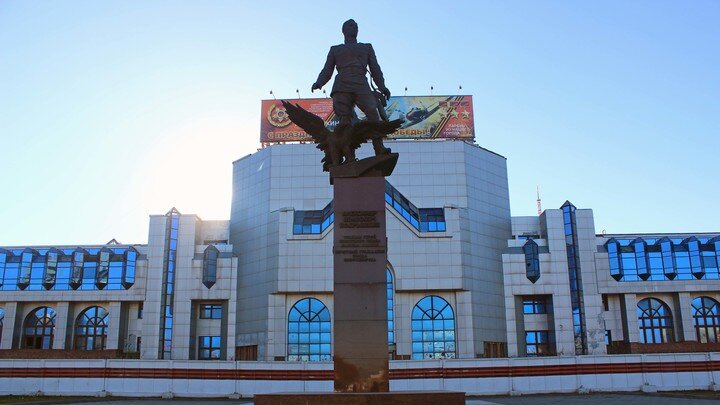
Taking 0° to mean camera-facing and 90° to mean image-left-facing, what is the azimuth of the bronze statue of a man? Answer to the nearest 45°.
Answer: approximately 0°
